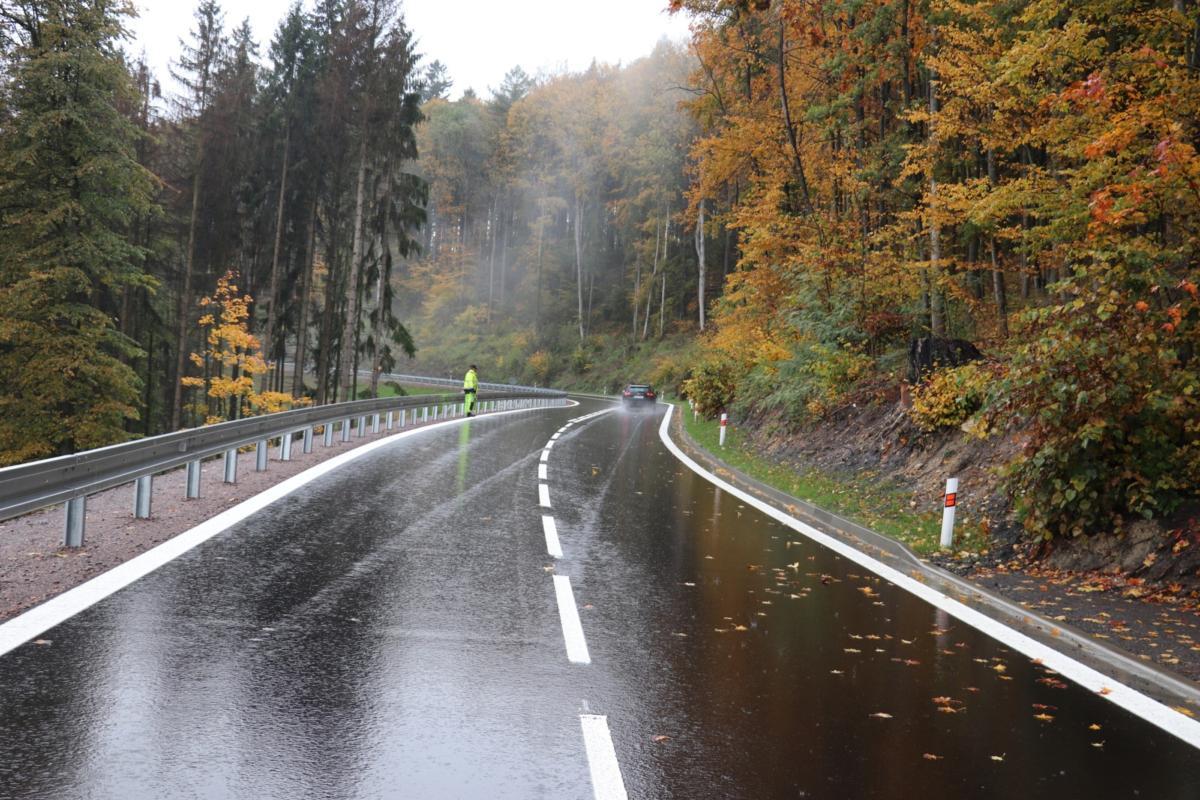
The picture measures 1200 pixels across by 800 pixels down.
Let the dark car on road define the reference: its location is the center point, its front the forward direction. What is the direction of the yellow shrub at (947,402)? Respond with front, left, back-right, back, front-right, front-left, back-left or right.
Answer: back

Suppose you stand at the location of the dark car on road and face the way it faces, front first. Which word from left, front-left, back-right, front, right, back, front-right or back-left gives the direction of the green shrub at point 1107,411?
back

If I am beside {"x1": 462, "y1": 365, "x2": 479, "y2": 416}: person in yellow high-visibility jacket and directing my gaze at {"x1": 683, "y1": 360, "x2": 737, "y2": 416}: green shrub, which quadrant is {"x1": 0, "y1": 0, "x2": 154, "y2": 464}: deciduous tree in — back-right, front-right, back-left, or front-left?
back-right

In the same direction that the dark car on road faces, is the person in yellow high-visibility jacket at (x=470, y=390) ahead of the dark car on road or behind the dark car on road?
behind

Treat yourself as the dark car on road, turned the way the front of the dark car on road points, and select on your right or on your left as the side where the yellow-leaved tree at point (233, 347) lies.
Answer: on your left

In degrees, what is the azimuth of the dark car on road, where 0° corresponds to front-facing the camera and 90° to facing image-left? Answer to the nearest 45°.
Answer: approximately 180°

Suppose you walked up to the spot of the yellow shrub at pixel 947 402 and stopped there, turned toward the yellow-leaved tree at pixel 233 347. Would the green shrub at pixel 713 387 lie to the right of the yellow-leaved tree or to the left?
right

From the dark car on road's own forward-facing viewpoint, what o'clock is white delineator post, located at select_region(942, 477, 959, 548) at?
The white delineator post is roughly at 6 o'clock from the dark car on road.

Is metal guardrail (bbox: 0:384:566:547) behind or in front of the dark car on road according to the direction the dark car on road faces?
behind
